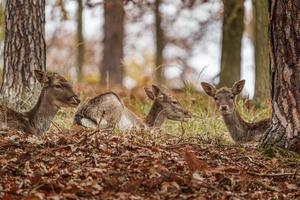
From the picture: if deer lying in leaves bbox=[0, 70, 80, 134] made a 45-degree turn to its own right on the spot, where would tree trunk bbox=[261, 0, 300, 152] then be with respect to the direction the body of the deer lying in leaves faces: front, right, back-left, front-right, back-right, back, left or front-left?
front

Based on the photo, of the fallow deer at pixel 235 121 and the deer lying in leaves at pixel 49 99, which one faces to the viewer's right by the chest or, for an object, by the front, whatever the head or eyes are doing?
the deer lying in leaves

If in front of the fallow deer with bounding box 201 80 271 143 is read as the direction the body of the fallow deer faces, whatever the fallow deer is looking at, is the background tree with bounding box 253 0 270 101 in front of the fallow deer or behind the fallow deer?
behind

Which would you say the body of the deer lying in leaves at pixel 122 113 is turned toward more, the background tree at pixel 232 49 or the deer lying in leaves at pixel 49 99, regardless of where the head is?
the background tree

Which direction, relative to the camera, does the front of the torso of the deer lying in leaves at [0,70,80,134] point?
to the viewer's right

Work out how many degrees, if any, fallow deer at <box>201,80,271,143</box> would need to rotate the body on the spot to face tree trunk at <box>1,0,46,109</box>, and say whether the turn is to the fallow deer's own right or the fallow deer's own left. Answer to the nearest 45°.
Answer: approximately 45° to the fallow deer's own right

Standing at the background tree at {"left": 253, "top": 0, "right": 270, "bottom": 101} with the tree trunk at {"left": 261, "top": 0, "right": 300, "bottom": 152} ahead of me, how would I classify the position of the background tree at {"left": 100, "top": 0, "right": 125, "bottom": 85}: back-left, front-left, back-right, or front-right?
back-right

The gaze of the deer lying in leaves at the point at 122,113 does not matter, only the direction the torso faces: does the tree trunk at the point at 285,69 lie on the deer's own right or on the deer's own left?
on the deer's own right

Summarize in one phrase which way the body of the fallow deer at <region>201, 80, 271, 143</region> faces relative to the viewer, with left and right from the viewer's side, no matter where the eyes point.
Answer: facing the viewer and to the left of the viewer

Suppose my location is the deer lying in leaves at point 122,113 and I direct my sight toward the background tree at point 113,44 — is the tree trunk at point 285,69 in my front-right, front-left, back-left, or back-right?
back-right

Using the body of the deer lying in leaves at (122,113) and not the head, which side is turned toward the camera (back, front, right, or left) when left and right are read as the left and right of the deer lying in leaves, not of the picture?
right

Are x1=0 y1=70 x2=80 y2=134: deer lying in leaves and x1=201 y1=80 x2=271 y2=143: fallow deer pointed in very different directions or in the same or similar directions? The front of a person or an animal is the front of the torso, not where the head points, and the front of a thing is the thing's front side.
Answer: very different directions
